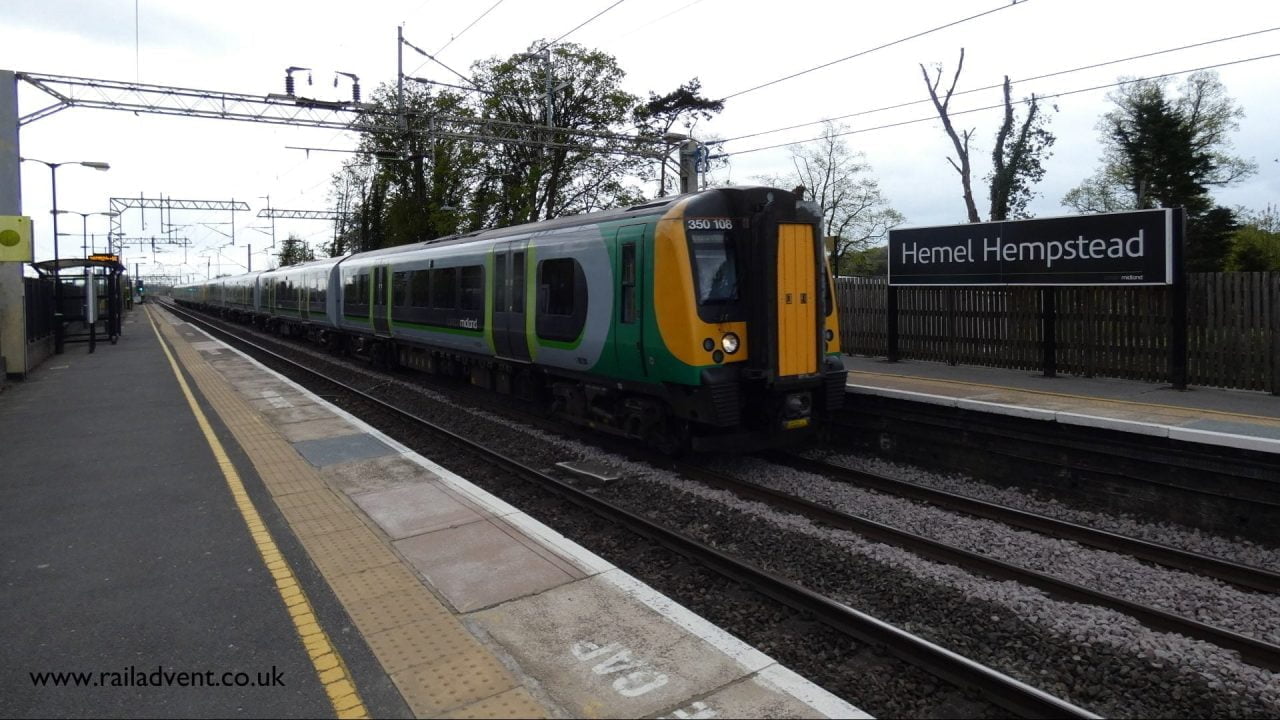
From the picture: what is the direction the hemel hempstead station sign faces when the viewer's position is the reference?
facing the viewer and to the left of the viewer

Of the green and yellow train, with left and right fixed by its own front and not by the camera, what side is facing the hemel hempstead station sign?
left

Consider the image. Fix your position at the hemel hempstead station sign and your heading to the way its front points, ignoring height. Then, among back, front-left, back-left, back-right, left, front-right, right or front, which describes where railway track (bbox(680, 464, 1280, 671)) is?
front-left

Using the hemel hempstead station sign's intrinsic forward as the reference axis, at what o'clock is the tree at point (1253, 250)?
The tree is roughly at 5 o'clock from the hemel hempstead station sign.

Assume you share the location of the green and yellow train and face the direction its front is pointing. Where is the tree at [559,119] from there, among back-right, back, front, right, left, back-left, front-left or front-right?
back-left

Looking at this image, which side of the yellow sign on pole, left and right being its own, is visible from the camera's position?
front

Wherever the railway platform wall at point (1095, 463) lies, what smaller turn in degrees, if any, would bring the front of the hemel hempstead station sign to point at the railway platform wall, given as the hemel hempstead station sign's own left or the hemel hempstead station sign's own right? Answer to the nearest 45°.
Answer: approximately 45° to the hemel hempstead station sign's own left

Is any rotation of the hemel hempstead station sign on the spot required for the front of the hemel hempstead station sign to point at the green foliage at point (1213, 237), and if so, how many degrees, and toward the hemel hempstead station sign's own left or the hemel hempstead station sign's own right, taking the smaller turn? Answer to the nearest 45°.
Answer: approximately 135° to the hemel hempstead station sign's own right

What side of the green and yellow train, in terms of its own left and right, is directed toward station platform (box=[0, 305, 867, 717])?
right

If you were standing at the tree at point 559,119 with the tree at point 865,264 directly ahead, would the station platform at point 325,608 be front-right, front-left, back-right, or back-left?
back-right

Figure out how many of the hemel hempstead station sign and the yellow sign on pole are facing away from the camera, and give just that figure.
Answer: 0

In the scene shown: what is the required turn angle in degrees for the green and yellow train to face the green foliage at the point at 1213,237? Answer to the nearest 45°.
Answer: approximately 90° to its left
